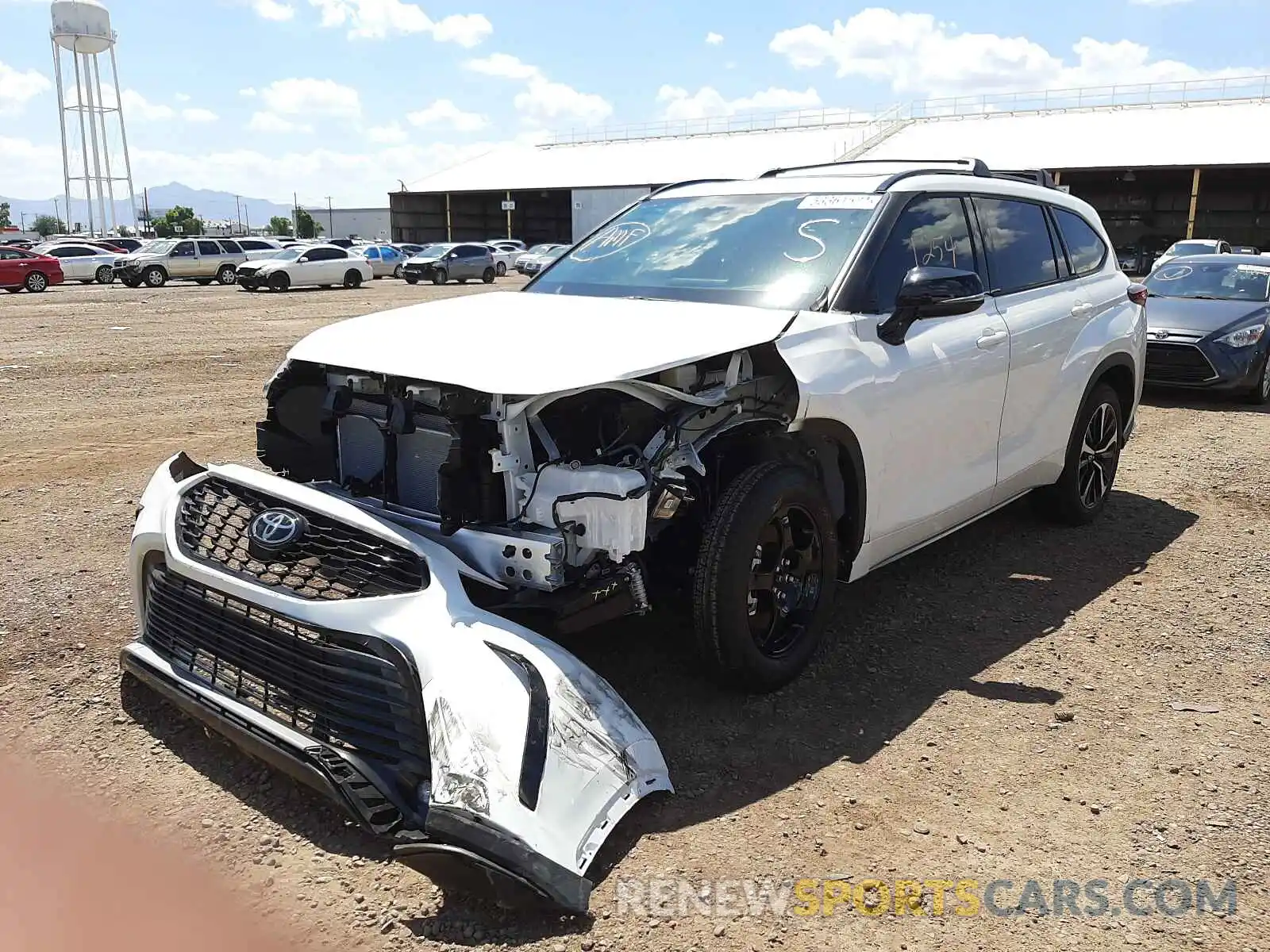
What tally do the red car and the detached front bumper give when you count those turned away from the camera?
0

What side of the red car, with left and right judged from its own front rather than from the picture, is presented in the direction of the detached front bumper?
left

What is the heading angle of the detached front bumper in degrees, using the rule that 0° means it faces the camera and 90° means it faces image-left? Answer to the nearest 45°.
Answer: approximately 45°

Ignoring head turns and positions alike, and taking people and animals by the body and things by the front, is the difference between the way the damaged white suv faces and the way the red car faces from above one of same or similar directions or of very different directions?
same or similar directions

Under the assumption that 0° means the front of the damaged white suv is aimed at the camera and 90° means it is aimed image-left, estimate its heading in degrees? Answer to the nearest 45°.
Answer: approximately 45°

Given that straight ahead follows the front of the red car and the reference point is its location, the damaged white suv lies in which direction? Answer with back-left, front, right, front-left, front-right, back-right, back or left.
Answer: left

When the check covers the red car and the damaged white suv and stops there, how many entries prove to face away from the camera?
0

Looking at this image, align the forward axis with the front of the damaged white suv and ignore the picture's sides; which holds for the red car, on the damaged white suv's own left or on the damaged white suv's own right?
on the damaged white suv's own right

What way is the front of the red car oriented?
to the viewer's left

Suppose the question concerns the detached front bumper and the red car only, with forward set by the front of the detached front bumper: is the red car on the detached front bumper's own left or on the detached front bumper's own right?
on the detached front bumper's own right
